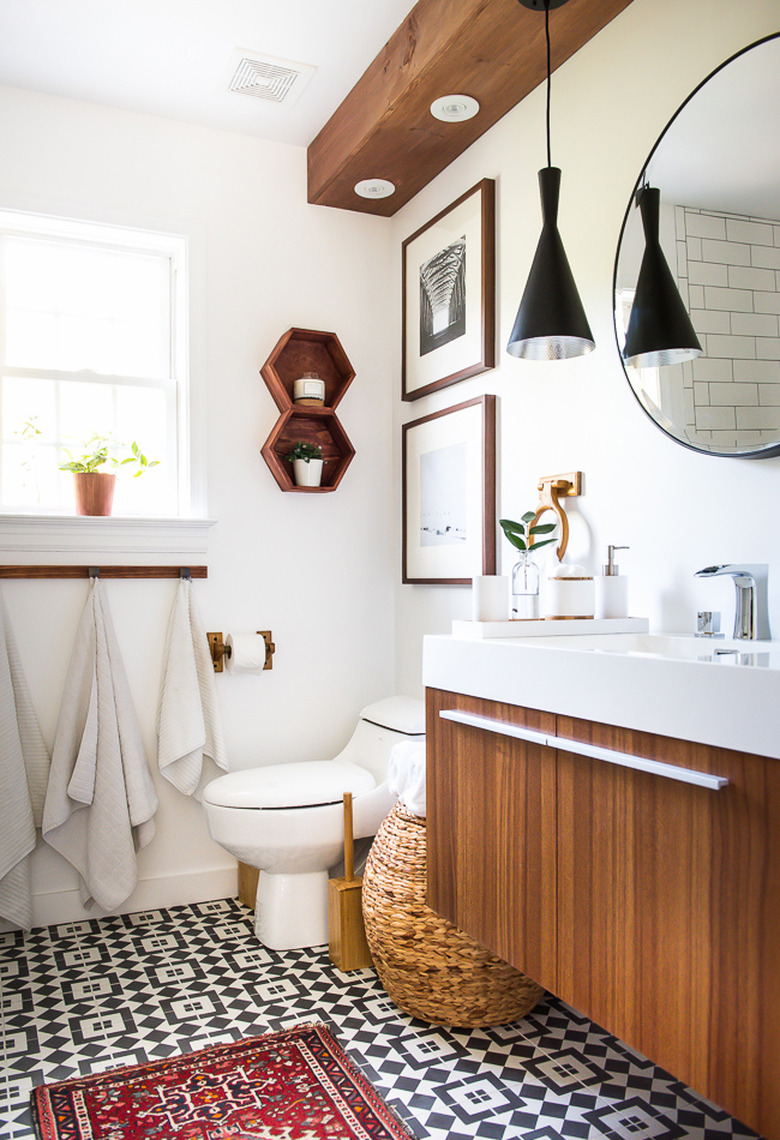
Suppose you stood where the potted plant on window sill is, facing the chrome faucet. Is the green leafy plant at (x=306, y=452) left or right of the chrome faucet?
left

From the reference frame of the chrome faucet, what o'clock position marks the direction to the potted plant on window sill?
The potted plant on window sill is roughly at 2 o'clock from the chrome faucet.

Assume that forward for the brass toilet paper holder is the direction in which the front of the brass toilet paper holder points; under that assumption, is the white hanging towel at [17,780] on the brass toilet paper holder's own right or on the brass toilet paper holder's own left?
on the brass toilet paper holder's own right

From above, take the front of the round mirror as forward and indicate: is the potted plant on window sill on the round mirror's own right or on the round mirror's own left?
on the round mirror's own right

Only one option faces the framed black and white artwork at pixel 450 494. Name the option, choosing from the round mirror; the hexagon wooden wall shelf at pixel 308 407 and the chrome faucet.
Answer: the hexagon wooden wall shelf

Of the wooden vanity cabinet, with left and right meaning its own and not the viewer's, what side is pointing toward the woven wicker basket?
right
